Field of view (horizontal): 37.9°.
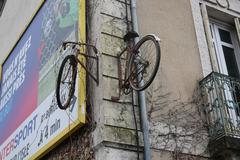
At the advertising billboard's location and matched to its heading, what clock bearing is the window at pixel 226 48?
The window is roughly at 8 o'clock from the advertising billboard.

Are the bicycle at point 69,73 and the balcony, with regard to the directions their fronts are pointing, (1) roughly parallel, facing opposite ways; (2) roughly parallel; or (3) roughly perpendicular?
roughly perpendicular

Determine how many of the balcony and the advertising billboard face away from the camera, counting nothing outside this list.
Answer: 0

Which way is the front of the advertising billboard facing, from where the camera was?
facing the viewer and to the left of the viewer

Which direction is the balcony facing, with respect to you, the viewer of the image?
facing the viewer and to the right of the viewer

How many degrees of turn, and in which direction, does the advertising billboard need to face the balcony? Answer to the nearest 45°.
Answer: approximately 90° to its left

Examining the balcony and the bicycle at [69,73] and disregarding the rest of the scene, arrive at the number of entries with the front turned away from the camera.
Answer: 0
